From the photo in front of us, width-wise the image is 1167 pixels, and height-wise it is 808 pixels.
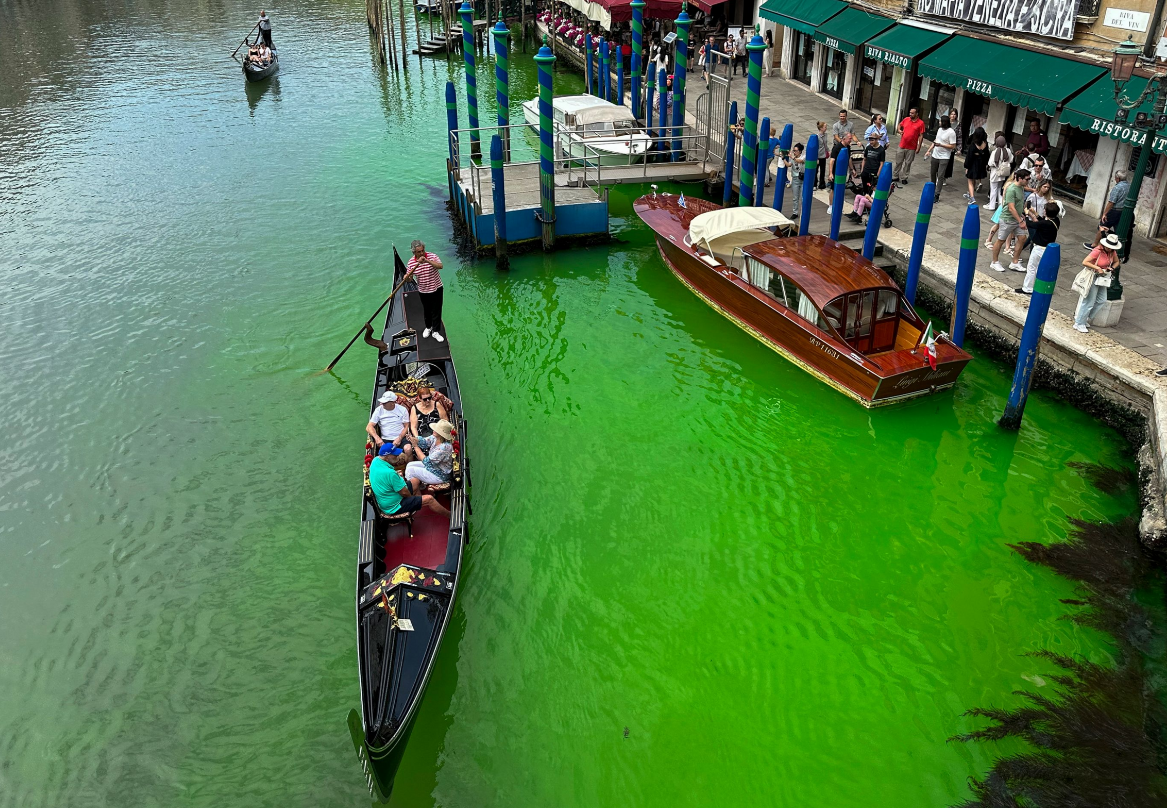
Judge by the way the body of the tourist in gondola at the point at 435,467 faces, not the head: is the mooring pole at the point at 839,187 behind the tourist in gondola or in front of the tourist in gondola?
behind

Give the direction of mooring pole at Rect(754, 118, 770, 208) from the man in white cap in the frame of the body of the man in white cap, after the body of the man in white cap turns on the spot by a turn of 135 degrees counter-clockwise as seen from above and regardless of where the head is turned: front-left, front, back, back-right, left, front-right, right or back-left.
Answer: front

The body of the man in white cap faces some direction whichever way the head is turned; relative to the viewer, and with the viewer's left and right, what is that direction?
facing the viewer

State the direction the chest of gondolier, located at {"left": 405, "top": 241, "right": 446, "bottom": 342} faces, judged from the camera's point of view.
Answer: toward the camera

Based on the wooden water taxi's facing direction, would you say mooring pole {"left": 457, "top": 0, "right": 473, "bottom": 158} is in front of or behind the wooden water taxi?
in front

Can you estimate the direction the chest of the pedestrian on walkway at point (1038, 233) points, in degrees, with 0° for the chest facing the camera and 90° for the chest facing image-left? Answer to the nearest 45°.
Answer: approximately 90°

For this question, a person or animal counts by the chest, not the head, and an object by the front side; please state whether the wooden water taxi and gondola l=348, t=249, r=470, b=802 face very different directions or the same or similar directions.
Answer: very different directions

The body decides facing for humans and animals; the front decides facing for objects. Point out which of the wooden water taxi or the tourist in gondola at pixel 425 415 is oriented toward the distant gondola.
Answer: the wooden water taxi

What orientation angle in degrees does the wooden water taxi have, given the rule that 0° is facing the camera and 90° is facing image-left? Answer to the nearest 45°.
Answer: approximately 135°
